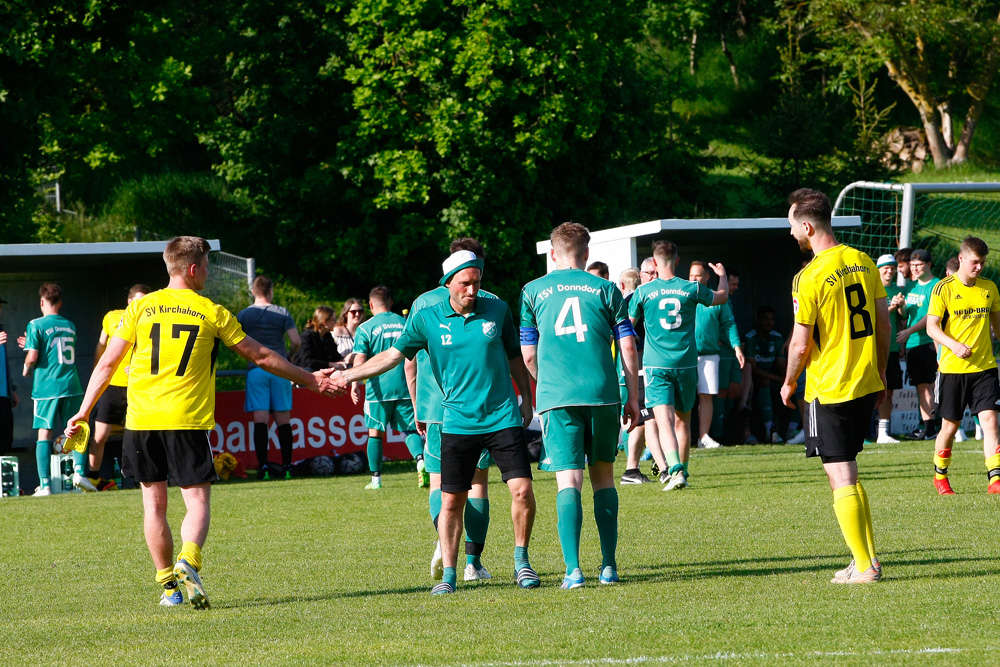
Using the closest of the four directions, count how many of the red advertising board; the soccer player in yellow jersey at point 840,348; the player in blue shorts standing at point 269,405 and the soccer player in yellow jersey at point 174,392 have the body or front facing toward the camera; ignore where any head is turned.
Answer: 1

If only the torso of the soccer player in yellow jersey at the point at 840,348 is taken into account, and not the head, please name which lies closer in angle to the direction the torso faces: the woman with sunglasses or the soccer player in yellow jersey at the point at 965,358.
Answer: the woman with sunglasses

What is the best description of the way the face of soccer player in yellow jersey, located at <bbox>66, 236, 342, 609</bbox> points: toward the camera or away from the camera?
away from the camera

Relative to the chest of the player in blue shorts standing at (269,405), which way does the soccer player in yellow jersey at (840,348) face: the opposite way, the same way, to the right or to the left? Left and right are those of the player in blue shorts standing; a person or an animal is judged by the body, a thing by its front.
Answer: the same way

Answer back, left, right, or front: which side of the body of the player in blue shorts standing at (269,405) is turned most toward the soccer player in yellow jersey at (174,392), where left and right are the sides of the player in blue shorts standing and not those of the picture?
back

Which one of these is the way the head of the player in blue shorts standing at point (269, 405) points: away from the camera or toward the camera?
away from the camera

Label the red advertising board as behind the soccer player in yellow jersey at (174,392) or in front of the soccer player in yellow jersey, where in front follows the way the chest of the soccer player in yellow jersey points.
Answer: in front

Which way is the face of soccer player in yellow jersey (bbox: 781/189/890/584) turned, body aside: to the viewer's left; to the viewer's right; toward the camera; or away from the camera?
to the viewer's left

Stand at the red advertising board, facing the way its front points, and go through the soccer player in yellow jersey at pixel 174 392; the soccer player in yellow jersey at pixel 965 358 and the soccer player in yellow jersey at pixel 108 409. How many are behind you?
0

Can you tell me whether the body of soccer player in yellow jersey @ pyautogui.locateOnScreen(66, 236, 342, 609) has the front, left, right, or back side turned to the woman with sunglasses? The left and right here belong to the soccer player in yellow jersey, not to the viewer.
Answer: front

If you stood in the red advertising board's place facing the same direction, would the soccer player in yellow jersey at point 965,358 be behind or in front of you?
in front

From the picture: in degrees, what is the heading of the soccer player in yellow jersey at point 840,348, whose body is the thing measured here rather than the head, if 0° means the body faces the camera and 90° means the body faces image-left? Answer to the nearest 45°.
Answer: approximately 135°

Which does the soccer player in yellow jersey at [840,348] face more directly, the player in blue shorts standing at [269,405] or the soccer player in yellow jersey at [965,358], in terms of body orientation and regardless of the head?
the player in blue shorts standing

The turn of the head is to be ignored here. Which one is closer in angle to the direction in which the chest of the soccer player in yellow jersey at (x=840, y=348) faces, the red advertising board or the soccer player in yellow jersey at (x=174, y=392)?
the red advertising board

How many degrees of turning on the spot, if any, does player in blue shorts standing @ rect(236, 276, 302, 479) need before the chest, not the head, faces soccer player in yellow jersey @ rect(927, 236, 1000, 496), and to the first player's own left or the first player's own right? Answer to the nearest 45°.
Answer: approximately 135° to the first player's own right

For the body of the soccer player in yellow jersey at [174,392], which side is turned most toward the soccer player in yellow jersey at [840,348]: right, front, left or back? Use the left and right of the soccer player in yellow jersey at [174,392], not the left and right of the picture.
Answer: right

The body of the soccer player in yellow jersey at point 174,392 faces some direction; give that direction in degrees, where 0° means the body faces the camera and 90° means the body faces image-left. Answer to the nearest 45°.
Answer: approximately 180°

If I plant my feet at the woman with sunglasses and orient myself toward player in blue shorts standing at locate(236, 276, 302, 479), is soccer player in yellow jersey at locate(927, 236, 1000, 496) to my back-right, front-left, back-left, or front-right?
front-left

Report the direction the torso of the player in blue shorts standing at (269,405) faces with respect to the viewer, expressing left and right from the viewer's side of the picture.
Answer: facing away from the viewer

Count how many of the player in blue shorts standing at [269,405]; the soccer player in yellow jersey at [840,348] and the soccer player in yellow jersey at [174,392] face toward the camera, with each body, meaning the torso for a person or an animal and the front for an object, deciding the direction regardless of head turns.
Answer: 0
